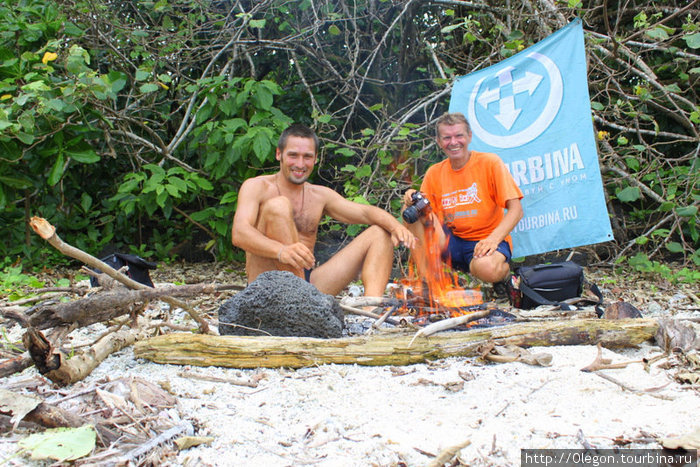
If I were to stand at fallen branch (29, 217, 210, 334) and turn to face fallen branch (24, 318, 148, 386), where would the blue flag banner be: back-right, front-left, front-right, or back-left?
back-left

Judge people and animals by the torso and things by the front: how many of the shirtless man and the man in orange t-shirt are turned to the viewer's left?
0

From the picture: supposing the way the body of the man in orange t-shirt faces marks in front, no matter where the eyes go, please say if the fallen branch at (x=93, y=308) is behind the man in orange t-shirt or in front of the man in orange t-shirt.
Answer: in front

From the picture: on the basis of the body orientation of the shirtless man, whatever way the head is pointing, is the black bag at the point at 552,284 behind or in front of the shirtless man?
in front

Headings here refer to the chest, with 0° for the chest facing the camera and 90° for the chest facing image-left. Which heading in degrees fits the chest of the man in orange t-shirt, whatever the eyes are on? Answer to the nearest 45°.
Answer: approximately 0°

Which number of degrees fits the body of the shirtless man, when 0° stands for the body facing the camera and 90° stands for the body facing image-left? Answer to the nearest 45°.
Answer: approximately 315°

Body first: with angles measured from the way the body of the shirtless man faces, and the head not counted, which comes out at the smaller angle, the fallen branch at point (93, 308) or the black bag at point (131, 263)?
the fallen branch
